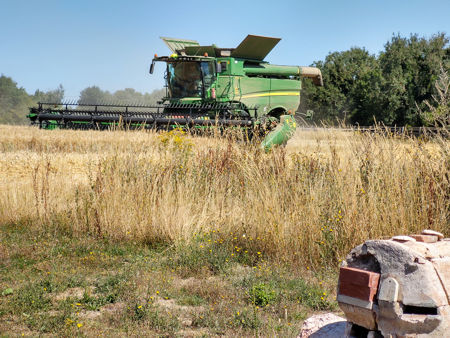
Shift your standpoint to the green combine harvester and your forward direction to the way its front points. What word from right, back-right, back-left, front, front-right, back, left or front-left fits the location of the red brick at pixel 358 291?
front-left

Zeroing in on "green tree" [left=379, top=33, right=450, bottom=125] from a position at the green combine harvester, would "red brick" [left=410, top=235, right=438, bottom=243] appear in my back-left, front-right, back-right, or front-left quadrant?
back-right

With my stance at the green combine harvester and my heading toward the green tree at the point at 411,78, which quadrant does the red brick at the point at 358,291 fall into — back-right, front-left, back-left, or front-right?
back-right

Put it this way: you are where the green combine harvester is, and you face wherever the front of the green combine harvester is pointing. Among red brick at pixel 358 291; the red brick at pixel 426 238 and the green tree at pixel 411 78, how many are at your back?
1

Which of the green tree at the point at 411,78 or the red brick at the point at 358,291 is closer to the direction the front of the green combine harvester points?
the red brick

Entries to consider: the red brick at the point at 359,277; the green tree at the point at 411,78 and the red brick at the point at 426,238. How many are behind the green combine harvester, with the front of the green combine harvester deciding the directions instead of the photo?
1

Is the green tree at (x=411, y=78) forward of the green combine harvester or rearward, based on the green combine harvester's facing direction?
rearward

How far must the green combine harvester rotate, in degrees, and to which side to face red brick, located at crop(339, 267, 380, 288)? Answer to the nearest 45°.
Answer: approximately 45° to its left

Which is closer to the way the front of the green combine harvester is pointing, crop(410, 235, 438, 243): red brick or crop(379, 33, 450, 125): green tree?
the red brick

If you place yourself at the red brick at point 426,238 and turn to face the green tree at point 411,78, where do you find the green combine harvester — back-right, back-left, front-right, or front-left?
front-left

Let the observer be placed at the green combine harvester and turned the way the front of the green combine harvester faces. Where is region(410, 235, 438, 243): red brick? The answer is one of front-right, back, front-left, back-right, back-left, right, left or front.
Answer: front-left
